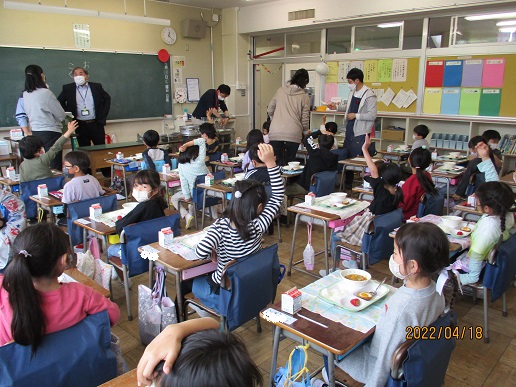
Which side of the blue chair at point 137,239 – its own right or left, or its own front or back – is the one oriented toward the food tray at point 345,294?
back

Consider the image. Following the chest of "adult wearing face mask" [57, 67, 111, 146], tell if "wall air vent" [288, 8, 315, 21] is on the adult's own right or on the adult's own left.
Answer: on the adult's own left

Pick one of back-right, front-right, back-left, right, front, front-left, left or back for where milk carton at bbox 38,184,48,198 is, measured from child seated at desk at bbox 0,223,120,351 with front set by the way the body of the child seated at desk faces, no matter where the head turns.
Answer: front-left

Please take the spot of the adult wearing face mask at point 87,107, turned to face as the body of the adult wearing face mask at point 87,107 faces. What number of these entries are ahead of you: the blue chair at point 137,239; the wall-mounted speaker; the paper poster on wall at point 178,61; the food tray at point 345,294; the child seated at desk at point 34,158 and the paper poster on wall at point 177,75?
3

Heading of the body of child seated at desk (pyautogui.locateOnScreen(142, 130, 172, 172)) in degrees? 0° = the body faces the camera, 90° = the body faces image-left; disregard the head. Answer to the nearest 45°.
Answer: approximately 135°

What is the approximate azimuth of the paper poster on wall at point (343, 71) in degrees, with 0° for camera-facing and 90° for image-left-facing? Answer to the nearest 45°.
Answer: approximately 45°

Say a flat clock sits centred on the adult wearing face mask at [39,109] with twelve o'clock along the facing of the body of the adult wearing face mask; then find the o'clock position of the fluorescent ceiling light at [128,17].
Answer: The fluorescent ceiling light is roughly at 1 o'clock from the adult wearing face mask.

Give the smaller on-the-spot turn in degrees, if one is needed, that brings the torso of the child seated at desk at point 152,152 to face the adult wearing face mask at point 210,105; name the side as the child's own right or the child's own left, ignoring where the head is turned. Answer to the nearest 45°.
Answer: approximately 90° to the child's own right

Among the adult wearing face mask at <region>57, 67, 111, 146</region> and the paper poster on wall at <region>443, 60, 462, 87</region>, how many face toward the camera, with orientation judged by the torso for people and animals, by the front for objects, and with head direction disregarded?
2

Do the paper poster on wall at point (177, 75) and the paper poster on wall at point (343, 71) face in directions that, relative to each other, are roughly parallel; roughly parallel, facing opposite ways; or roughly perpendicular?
roughly perpendicular
